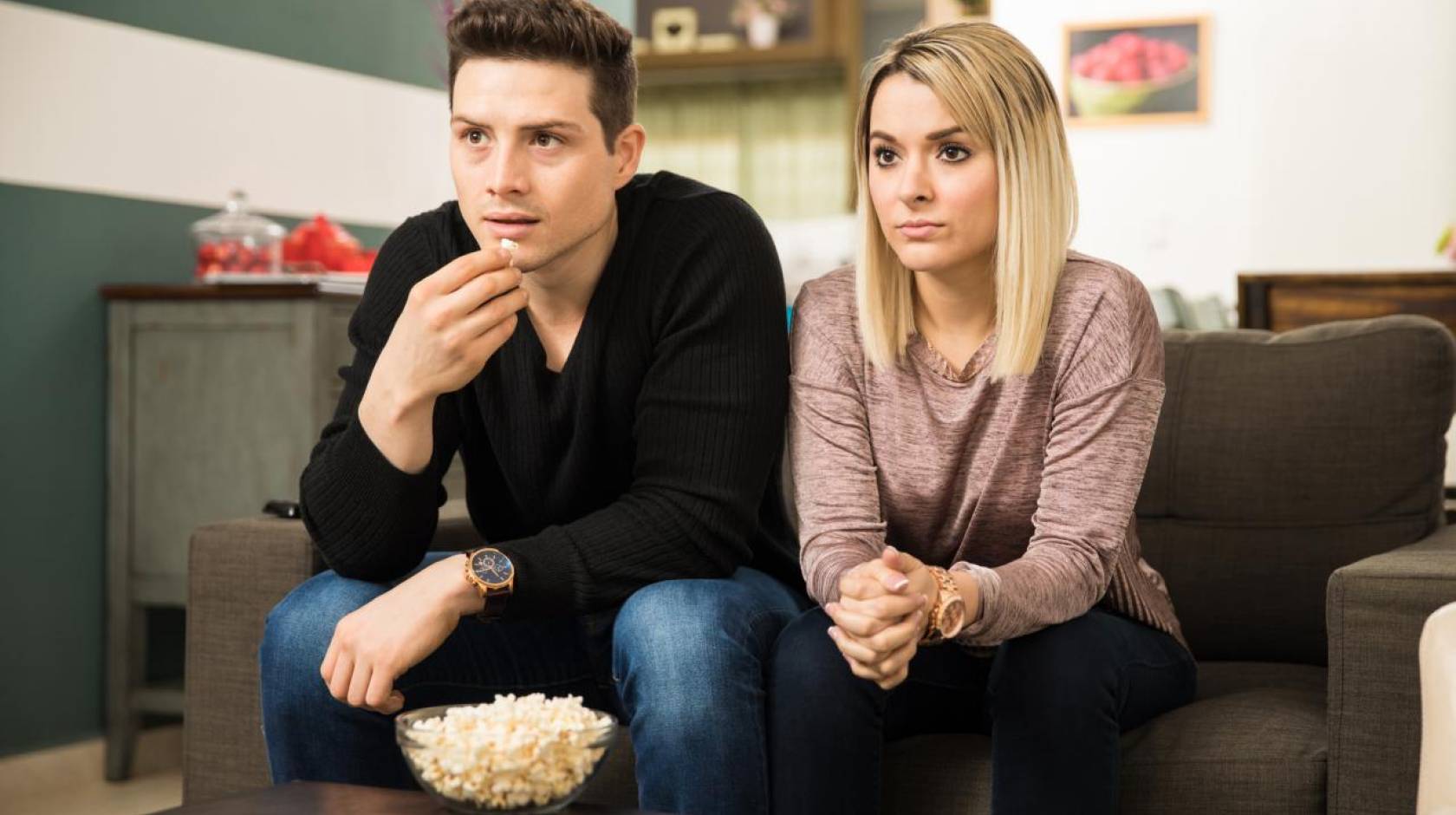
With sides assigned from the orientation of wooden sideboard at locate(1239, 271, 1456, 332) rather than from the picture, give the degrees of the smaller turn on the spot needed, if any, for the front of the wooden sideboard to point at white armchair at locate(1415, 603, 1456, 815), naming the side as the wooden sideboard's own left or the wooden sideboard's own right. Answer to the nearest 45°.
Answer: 0° — it already faces it

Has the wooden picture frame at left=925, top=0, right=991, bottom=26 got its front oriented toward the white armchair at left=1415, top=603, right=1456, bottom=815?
yes

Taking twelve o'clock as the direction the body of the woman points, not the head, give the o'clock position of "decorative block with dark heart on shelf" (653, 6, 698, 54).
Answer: The decorative block with dark heart on shelf is roughly at 4 o'clock from the woman.

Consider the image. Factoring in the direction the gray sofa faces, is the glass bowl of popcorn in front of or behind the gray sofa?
in front
